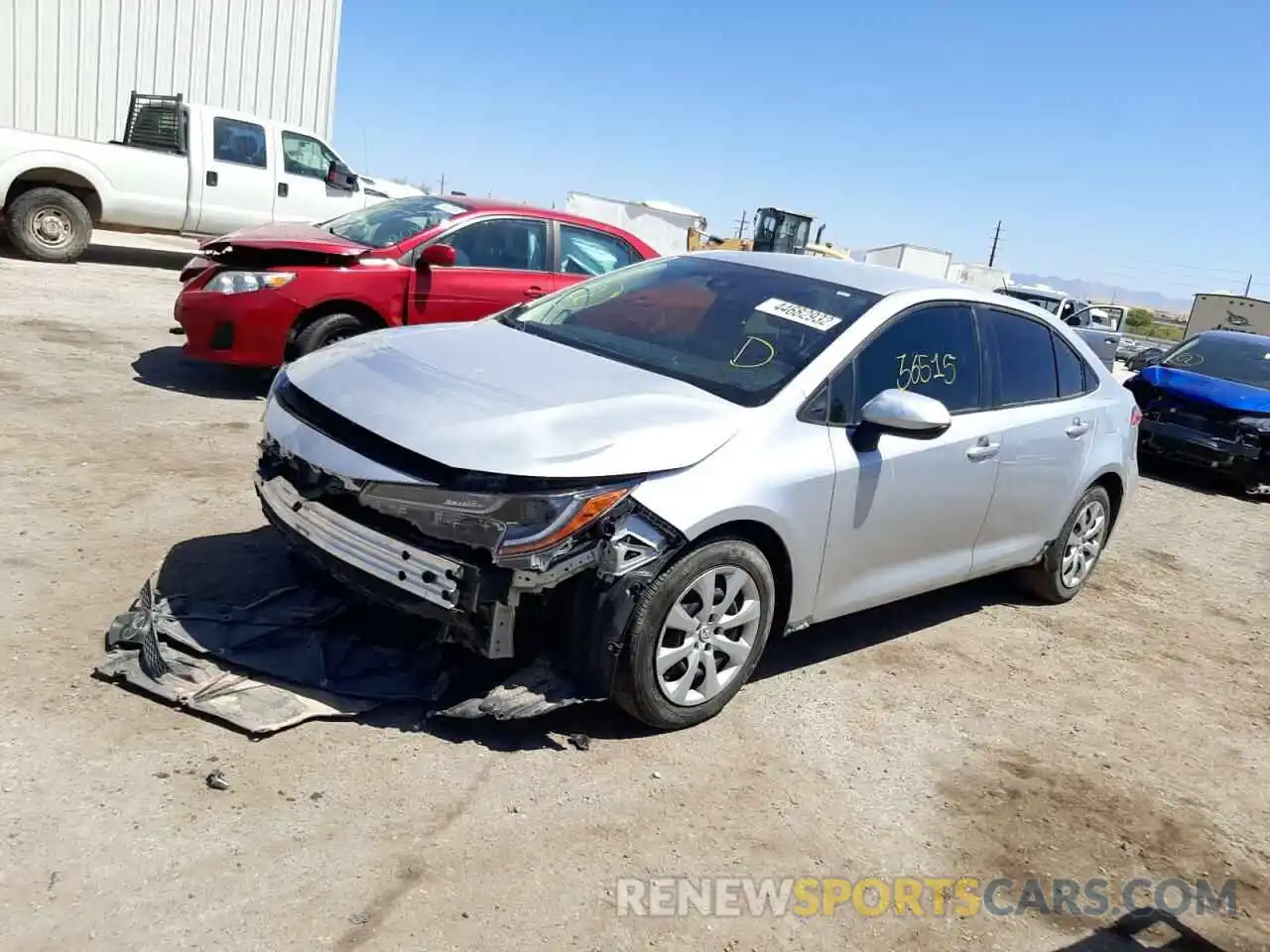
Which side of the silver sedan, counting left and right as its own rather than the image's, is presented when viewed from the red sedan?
right

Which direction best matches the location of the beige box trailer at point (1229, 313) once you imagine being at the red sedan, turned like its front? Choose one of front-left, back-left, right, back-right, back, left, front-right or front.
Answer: back

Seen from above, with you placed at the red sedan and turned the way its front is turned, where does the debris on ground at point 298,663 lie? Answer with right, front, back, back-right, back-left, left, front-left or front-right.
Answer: front-left

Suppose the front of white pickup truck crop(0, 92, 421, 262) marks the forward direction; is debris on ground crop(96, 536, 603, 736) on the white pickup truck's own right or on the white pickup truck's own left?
on the white pickup truck's own right

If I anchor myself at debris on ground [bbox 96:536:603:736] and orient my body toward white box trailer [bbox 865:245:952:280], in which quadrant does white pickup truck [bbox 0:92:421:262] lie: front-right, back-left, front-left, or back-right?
front-left

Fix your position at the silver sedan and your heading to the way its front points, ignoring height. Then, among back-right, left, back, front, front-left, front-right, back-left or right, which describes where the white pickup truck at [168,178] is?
right

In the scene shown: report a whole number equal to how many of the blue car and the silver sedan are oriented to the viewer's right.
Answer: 0

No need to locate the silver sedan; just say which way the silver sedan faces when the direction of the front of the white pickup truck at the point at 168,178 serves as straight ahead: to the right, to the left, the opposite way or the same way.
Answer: the opposite way

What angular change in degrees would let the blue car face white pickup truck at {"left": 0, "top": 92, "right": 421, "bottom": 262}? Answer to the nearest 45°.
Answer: approximately 45° to its right

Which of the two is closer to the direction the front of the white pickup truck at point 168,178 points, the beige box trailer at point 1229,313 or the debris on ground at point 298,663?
the beige box trailer

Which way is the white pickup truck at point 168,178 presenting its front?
to the viewer's right

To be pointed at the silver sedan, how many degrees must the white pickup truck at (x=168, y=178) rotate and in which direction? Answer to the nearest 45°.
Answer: approximately 90° to its right

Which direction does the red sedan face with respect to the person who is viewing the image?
facing the viewer and to the left of the viewer

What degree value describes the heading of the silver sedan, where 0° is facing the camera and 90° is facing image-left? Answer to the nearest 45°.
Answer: approximately 45°

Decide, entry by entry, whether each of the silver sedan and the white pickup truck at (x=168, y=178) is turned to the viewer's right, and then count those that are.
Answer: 1

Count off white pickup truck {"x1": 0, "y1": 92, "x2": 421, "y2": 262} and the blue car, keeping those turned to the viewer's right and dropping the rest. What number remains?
1

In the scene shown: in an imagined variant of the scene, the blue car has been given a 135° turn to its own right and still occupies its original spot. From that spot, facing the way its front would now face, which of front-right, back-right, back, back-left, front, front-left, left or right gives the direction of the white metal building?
left
